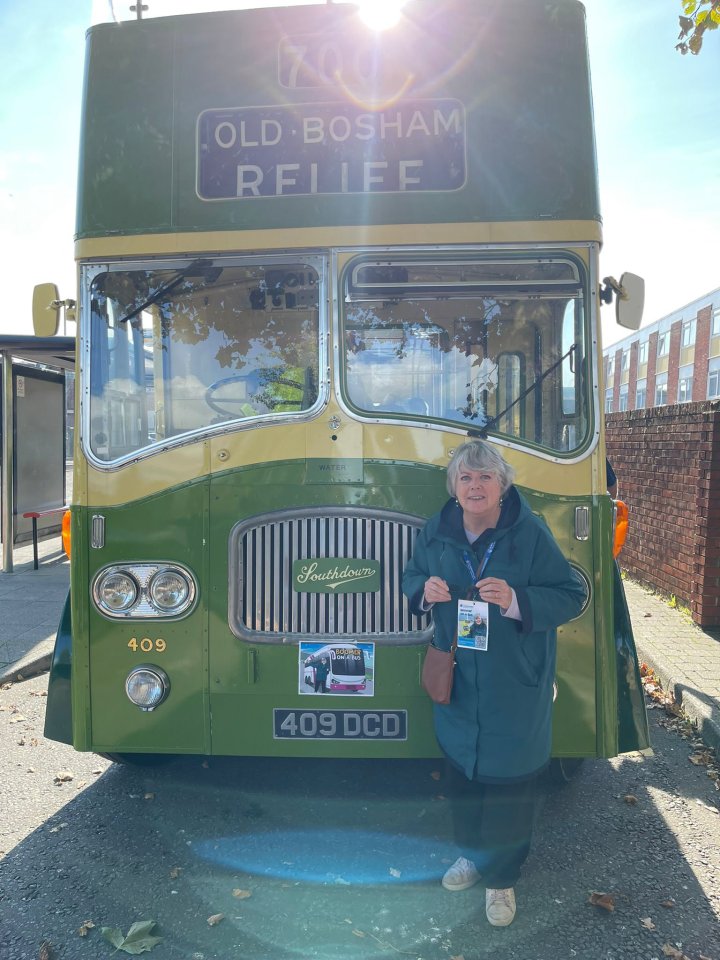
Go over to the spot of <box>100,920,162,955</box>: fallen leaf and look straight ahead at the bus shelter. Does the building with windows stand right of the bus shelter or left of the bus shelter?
right

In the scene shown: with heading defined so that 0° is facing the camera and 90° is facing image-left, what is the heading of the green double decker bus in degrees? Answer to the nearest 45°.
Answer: approximately 0°

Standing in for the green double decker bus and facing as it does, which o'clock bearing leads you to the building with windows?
The building with windows is roughly at 7 o'clock from the green double decker bus.

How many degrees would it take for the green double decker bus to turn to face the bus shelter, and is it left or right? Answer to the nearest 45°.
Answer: approximately 135° to its right
